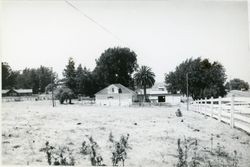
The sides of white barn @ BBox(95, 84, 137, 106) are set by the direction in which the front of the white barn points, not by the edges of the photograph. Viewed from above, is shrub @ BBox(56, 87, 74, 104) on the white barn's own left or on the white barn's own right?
on the white barn's own right

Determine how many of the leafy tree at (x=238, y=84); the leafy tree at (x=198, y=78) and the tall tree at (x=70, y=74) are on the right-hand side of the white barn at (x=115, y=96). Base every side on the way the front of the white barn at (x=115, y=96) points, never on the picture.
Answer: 1

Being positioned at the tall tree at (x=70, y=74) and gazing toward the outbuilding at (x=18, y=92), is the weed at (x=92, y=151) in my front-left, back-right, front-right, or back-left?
back-left

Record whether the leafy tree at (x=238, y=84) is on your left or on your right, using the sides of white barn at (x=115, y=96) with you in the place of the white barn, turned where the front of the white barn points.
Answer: on your left

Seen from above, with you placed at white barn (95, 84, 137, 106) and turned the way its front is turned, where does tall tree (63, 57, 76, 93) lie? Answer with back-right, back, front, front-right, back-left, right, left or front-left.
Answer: right

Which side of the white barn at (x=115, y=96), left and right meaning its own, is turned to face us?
front

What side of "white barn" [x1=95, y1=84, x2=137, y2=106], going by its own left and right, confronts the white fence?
front

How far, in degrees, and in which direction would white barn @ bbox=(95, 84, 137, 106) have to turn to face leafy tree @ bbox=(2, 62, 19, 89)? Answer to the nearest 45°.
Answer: approximately 90° to its right

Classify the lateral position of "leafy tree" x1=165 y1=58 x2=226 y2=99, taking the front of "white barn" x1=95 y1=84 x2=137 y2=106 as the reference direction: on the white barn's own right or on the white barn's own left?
on the white barn's own left

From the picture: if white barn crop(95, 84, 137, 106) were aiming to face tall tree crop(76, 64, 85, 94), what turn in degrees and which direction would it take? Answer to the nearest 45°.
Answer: approximately 90° to its right
